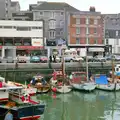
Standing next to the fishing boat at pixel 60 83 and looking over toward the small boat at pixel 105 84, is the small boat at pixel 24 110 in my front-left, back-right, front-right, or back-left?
back-right

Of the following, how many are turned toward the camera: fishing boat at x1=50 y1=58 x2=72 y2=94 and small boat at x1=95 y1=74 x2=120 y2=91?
1

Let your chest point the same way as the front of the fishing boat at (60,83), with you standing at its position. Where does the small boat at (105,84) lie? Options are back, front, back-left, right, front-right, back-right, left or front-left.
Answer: left

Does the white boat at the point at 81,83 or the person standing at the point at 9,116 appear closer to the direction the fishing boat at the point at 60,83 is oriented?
the person standing

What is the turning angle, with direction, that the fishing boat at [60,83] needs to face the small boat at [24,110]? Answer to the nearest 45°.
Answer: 0° — it already faces it

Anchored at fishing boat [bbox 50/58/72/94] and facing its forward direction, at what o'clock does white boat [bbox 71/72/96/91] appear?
The white boat is roughly at 9 o'clock from the fishing boat.

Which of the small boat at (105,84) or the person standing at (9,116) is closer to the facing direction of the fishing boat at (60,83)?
the person standing

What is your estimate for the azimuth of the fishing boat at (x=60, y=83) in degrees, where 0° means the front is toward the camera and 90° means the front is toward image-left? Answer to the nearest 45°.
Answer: approximately 0°
